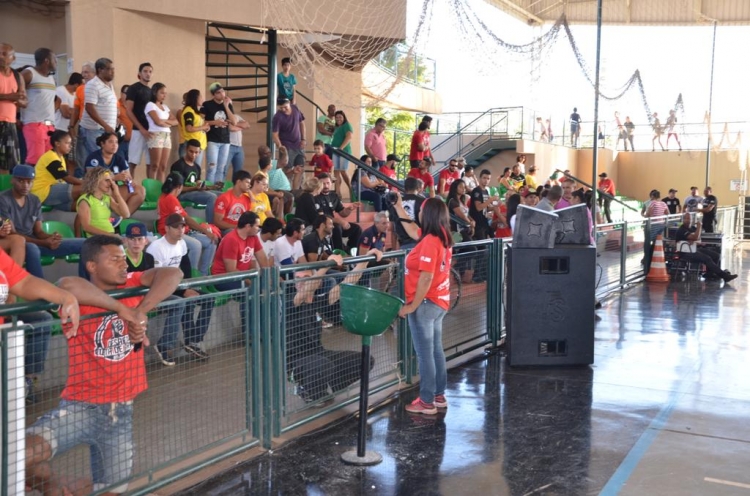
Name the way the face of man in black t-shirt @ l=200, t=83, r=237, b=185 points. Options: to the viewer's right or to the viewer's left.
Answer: to the viewer's right

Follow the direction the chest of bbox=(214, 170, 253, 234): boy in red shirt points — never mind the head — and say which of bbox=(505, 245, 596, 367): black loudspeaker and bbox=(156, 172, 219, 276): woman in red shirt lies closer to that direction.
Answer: the black loudspeaker

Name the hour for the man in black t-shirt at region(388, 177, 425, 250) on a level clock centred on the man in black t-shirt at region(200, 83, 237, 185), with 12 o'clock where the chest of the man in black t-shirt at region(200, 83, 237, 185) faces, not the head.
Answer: the man in black t-shirt at region(388, 177, 425, 250) is roughly at 10 o'clock from the man in black t-shirt at region(200, 83, 237, 185).

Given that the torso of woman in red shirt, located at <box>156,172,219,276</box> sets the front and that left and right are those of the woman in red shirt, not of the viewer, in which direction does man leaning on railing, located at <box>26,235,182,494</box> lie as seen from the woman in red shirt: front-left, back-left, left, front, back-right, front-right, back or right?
right

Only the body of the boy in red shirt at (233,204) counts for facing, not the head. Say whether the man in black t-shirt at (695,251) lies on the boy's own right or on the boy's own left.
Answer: on the boy's own left

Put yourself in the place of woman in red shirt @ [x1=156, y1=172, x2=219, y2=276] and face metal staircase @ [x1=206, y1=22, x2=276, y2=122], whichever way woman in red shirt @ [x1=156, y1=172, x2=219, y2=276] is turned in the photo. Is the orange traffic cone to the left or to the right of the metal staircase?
right

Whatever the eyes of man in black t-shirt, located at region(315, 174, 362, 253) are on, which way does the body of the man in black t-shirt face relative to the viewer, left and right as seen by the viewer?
facing the viewer and to the right of the viewer

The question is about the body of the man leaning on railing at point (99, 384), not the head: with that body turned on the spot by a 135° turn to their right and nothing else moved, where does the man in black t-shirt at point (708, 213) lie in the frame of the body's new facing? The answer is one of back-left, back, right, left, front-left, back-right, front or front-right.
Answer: back-right

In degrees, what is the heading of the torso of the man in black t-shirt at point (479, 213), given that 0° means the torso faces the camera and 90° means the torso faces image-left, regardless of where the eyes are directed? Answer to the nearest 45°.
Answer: approximately 315°

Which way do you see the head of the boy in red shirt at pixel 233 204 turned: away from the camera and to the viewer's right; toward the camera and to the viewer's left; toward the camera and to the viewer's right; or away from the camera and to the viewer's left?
toward the camera and to the viewer's right

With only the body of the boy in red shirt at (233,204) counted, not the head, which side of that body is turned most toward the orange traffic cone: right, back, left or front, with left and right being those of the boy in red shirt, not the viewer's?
left

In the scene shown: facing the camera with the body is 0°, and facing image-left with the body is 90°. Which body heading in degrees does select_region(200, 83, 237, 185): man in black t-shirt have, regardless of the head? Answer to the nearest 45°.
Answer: approximately 0°

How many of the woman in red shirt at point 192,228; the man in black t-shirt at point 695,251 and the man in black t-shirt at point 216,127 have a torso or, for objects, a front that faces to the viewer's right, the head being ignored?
2
